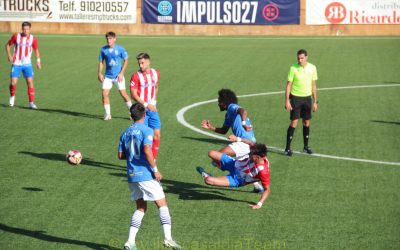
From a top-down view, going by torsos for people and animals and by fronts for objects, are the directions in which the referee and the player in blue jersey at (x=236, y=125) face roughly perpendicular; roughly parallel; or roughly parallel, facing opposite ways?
roughly perpendicular

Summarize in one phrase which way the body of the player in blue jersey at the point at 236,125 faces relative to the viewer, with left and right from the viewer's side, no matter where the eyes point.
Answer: facing to the left of the viewer

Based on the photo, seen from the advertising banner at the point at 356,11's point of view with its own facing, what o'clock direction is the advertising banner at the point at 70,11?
the advertising banner at the point at 70,11 is roughly at 3 o'clock from the advertising banner at the point at 356,11.

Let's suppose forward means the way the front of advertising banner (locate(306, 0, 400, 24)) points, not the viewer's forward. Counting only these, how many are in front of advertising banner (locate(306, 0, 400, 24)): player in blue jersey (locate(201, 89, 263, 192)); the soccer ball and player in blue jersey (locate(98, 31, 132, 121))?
3

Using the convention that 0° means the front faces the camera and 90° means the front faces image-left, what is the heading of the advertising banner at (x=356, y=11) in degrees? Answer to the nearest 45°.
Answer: approximately 0°

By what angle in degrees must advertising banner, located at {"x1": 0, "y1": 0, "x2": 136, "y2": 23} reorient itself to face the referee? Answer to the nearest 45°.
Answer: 0° — it already faces them

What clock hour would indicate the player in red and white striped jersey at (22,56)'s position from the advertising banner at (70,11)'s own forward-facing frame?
The player in red and white striped jersey is roughly at 12 o'clock from the advertising banner.

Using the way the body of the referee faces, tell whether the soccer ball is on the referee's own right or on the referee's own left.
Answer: on the referee's own right

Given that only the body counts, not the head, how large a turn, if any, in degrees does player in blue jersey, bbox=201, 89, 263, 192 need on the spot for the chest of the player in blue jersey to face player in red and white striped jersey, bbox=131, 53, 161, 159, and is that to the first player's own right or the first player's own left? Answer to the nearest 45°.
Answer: approximately 45° to the first player's own right
